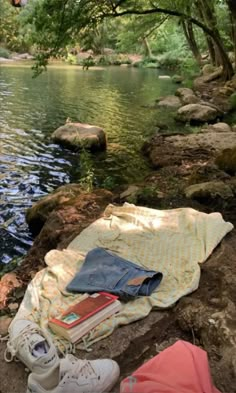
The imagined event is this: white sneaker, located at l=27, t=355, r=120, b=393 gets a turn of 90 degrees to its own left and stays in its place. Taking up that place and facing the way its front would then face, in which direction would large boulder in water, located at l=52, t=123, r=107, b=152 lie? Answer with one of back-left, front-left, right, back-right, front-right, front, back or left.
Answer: front

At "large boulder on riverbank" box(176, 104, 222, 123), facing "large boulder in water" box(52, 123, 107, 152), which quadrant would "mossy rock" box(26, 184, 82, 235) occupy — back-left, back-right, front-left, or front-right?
front-left

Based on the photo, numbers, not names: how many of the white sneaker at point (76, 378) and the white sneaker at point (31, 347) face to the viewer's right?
1

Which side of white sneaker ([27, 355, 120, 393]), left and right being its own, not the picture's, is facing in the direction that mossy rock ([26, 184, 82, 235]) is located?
left

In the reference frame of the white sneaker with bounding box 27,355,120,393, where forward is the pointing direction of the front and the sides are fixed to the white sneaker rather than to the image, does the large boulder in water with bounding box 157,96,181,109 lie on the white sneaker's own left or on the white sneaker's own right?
on the white sneaker's own left

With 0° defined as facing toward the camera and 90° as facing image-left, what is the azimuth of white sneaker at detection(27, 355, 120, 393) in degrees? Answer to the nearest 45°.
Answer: approximately 270°

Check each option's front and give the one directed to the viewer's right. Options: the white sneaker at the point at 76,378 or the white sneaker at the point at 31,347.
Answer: the white sneaker at the point at 76,378
